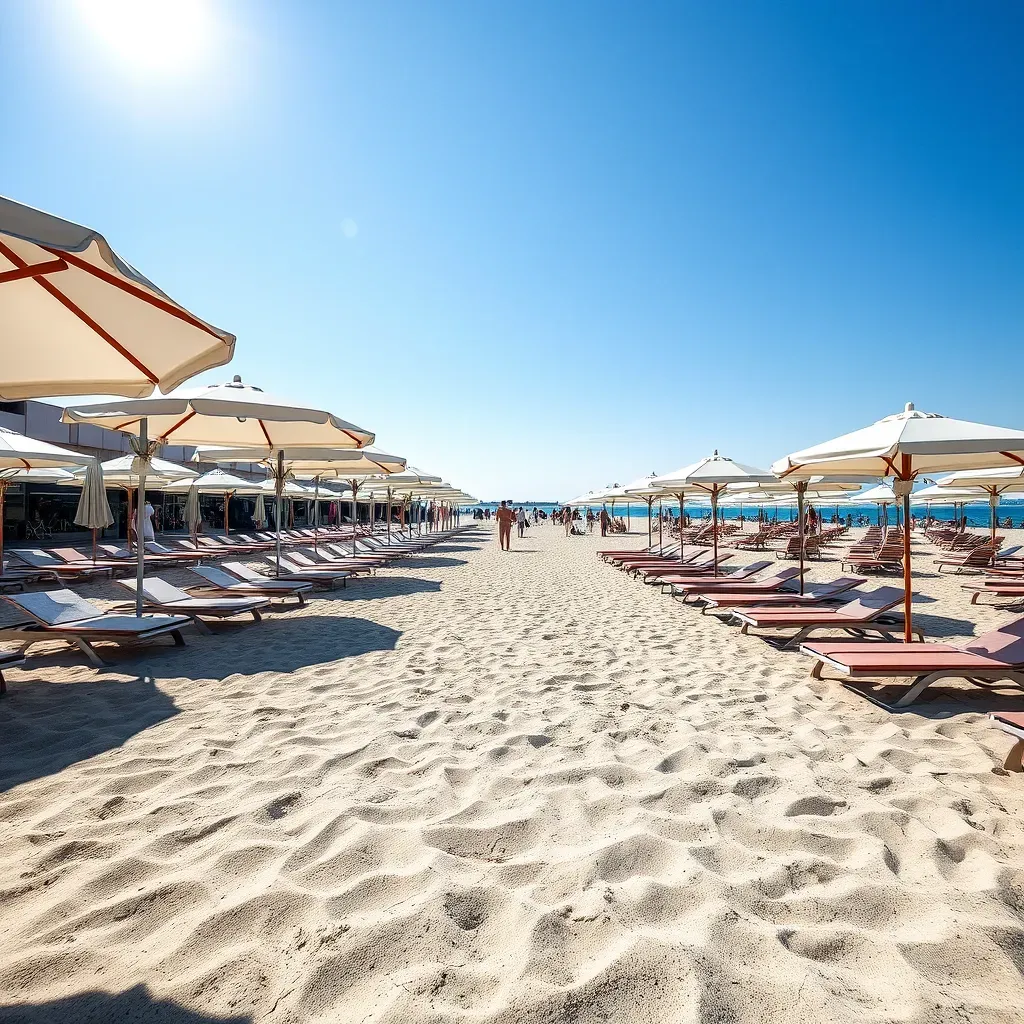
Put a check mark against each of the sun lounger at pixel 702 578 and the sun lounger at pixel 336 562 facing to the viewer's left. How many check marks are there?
1

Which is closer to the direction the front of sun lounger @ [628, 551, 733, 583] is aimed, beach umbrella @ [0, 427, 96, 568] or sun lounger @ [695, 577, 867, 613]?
the beach umbrella

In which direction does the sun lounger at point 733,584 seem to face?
to the viewer's left

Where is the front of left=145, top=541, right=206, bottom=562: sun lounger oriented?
to the viewer's right

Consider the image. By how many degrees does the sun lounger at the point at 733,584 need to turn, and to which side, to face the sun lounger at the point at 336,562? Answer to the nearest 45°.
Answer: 0° — it already faces it

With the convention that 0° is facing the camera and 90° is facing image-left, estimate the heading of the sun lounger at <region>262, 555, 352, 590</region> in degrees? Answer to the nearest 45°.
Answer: approximately 270°

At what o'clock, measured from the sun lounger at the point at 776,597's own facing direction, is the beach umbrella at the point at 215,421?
The beach umbrella is roughly at 11 o'clock from the sun lounger.

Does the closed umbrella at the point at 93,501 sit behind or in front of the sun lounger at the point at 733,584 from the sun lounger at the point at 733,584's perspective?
in front

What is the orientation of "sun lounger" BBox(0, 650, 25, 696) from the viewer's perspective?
to the viewer's right

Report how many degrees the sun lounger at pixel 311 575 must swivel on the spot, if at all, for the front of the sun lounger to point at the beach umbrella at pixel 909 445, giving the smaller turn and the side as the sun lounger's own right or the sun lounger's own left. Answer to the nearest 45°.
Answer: approximately 45° to the sun lounger's own right

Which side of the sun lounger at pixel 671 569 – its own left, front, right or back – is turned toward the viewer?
left

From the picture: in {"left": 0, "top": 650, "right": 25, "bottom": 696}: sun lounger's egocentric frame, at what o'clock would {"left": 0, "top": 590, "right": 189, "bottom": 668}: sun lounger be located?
{"left": 0, "top": 590, "right": 189, "bottom": 668}: sun lounger is roughly at 10 o'clock from {"left": 0, "top": 650, "right": 25, "bottom": 696}: sun lounger.

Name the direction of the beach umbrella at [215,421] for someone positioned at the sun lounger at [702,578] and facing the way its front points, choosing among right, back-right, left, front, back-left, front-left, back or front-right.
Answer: front-left

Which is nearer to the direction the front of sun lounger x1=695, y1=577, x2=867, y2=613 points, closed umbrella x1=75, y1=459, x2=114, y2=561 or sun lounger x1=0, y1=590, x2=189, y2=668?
the closed umbrella

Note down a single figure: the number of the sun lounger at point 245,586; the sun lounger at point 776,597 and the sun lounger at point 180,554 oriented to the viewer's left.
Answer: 1

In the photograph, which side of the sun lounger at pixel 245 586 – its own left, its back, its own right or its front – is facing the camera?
right

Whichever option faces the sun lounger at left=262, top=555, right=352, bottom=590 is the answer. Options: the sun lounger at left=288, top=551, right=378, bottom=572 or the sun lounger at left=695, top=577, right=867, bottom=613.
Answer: the sun lounger at left=695, top=577, right=867, bottom=613

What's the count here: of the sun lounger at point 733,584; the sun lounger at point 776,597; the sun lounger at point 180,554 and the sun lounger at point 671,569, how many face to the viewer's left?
3
